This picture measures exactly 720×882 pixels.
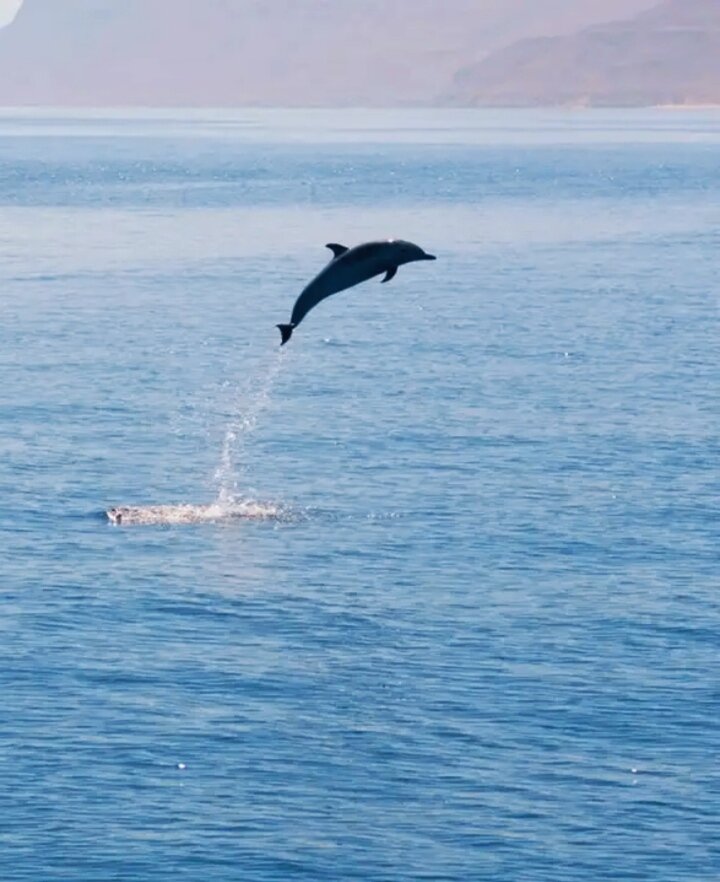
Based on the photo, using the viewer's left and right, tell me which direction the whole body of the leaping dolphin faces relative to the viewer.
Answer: facing to the right of the viewer
